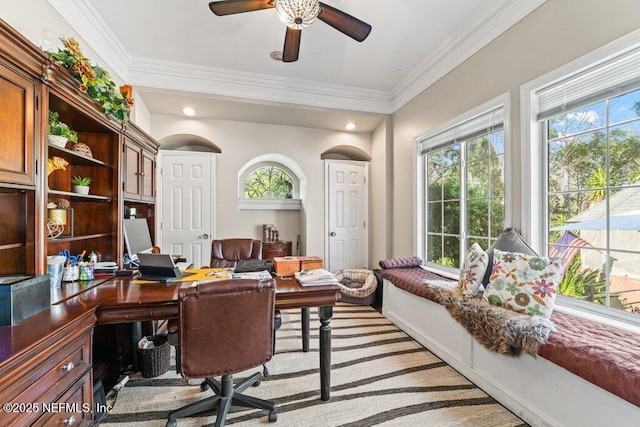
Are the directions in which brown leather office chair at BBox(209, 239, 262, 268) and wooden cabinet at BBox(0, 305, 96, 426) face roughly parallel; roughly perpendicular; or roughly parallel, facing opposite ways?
roughly perpendicular

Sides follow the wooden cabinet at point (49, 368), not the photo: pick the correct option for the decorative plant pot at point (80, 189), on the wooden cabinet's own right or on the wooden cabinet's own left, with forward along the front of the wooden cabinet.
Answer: on the wooden cabinet's own left

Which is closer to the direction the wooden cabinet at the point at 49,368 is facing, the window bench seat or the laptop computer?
the window bench seat

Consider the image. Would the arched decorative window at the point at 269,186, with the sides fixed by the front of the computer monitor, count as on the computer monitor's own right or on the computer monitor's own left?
on the computer monitor's own left

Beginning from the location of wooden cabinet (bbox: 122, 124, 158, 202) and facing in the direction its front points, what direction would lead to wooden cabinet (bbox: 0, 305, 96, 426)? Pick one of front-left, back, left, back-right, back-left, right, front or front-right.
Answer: front-right

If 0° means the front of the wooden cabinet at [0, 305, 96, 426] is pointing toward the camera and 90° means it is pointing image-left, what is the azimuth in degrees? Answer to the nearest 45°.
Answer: approximately 315°

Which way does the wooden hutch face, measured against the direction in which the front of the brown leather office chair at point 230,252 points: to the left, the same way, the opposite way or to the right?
to the left

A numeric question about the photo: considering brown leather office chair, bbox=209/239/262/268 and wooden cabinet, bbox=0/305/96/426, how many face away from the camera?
0

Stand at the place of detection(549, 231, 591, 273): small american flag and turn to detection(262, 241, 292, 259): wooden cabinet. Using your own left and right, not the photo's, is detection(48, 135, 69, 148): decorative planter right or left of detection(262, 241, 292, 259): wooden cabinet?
left

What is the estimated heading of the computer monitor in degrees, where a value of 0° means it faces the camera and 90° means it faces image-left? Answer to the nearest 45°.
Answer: approximately 315°

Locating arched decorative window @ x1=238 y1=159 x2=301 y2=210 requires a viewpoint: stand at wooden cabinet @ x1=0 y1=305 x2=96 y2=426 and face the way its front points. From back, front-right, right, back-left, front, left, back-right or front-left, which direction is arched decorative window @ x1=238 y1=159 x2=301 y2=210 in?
left

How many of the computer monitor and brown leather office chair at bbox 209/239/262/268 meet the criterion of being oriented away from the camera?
0

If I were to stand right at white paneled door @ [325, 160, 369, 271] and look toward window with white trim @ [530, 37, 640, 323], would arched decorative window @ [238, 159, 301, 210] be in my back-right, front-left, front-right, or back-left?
back-right

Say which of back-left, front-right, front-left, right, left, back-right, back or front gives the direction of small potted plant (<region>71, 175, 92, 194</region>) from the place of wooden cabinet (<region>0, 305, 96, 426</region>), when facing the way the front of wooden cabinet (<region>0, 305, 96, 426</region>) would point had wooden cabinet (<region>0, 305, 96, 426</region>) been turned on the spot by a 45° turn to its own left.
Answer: left

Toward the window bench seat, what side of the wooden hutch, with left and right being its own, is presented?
front
